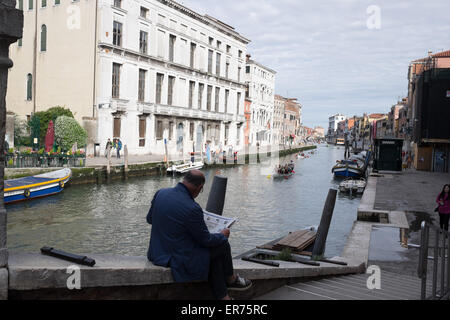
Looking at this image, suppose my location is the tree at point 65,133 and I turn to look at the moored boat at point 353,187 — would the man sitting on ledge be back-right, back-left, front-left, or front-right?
front-right

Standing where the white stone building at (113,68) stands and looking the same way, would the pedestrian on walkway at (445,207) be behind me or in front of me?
in front

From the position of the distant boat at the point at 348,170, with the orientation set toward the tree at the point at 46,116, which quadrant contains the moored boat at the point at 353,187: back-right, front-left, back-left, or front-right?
front-left

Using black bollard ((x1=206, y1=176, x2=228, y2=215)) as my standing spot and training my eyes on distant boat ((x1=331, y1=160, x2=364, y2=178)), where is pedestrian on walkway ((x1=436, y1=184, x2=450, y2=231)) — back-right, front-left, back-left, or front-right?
front-right

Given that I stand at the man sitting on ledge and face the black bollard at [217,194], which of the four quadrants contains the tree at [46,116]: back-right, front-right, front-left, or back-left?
front-left

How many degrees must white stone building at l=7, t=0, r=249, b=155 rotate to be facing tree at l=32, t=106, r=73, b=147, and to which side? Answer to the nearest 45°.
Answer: approximately 90° to its right

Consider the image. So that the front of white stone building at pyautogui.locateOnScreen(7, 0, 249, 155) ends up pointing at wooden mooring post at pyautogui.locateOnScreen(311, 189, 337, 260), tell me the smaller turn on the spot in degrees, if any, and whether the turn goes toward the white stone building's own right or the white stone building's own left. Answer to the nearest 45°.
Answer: approximately 45° to the white stone building's own right

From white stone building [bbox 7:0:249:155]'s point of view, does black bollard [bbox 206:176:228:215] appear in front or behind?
in front

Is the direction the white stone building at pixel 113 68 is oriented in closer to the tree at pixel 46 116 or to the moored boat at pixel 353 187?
the moored boat

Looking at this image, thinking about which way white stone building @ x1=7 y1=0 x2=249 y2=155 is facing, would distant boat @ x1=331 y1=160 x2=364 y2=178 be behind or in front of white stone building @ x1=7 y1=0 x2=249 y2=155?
in front

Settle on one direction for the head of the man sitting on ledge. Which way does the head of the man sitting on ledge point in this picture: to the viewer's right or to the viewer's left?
to the viewer's right

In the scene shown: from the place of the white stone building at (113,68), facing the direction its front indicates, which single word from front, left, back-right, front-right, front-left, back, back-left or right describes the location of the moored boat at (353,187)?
front

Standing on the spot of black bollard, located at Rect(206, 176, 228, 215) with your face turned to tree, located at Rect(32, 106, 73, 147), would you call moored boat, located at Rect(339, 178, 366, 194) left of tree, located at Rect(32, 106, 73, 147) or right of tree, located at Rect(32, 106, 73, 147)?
right
